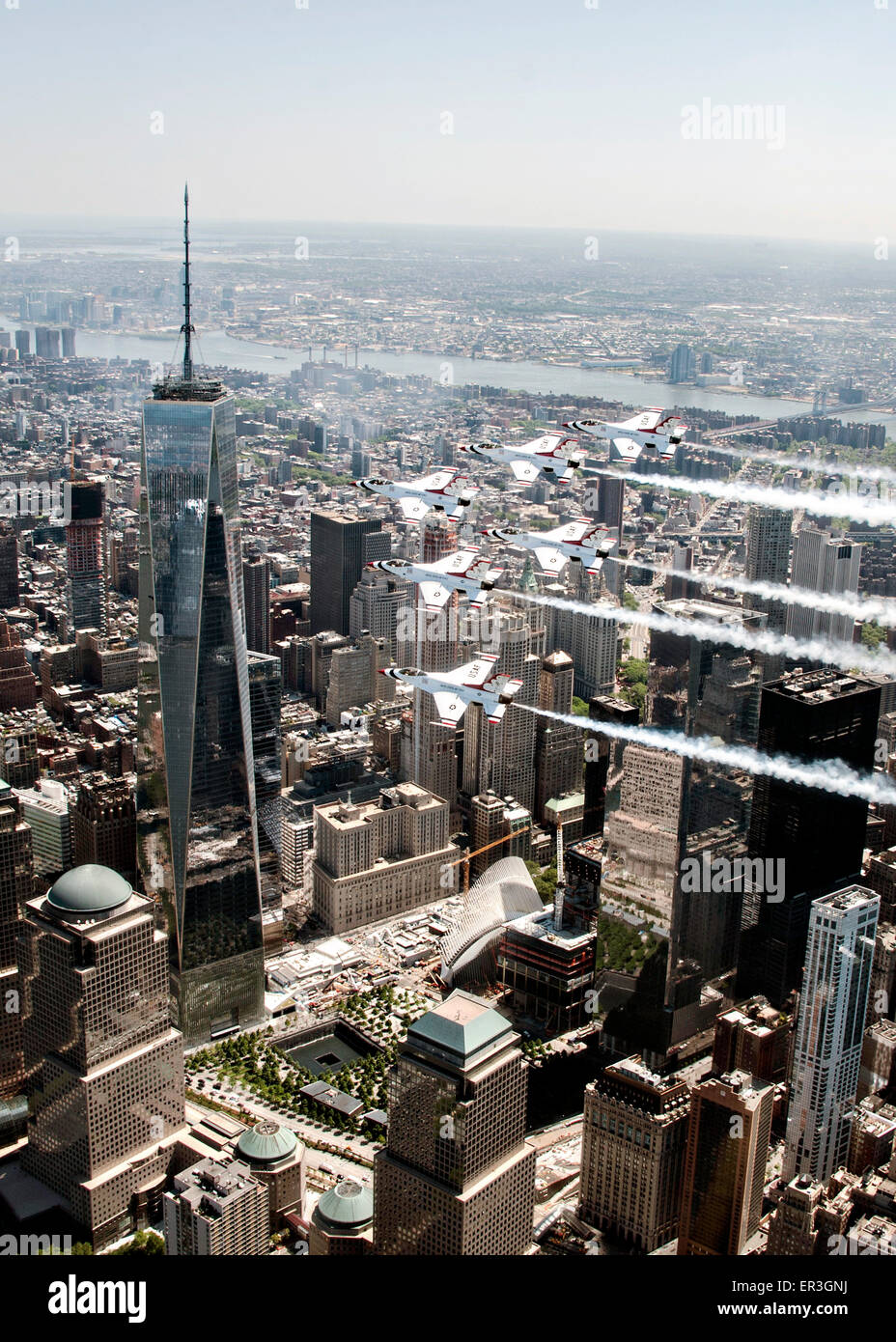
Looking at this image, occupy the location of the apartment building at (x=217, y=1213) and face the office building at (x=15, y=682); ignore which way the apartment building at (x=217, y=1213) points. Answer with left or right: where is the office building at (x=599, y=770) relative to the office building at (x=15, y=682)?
right

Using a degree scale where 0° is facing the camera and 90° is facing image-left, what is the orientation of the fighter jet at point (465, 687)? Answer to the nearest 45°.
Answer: approximately 90°

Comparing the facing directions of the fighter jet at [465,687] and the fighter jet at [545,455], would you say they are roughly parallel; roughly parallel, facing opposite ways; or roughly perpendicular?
roughly parallel

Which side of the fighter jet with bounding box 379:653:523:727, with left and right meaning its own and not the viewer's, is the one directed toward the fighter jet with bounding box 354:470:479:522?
right

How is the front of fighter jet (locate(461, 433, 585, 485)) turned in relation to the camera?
facing to the left of the viewer

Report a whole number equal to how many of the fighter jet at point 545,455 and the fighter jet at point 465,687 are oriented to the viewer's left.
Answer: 2

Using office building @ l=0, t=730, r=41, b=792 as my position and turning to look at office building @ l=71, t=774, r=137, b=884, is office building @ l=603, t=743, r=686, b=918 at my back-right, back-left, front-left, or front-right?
front-left
